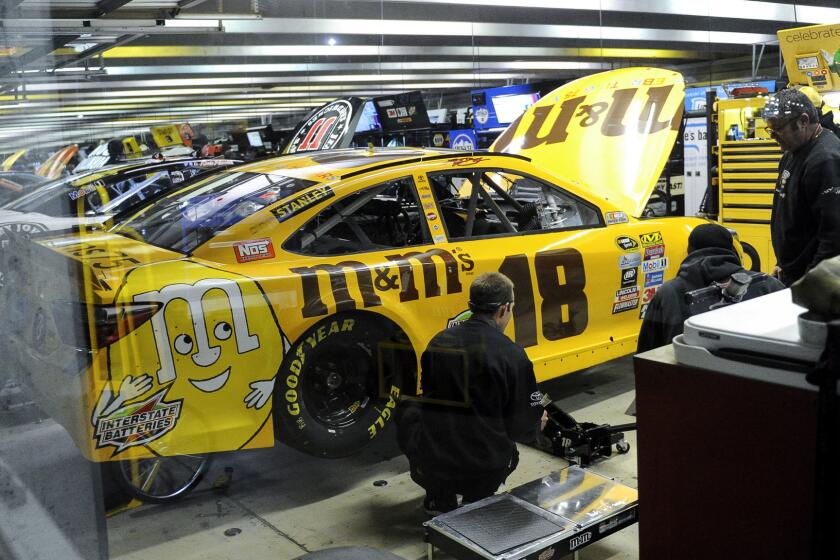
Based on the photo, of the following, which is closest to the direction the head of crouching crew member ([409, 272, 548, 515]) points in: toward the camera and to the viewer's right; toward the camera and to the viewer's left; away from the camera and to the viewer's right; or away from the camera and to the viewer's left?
away from the camera and to the viewer's right

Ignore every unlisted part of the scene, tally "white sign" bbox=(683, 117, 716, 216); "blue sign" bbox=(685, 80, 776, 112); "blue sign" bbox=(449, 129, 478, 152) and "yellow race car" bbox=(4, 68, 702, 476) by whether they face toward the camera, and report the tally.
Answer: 3

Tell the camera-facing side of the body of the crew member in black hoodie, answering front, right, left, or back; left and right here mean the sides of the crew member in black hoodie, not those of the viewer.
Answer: back

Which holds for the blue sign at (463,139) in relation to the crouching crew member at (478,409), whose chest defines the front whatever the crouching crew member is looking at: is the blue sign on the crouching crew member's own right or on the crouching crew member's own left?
on the crouching crew member's own left

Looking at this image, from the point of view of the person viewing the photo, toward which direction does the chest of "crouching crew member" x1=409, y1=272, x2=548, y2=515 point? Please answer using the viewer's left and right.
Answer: facing away from the viewer and to the right of the viewer

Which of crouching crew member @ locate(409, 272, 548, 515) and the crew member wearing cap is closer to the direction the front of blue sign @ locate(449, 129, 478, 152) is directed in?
the crouching crew member
